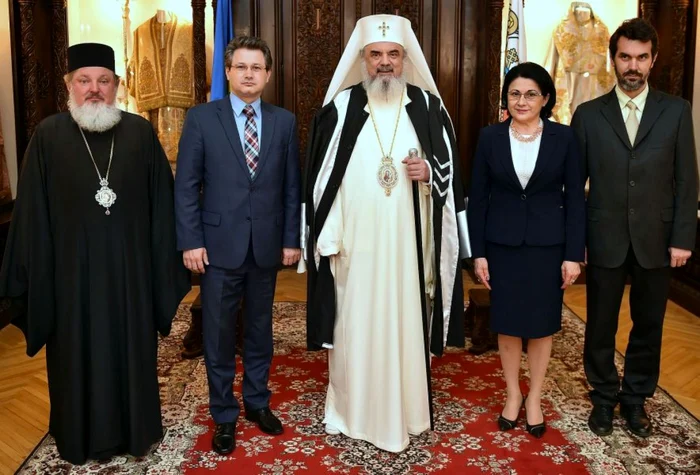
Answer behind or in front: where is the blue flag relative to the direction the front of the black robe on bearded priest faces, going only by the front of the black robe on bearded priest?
behind

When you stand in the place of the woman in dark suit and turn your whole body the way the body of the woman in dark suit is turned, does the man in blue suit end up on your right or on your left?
on your right

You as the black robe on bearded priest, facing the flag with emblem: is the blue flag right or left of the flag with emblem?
left

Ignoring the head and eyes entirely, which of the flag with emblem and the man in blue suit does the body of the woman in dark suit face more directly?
the man in blue suit

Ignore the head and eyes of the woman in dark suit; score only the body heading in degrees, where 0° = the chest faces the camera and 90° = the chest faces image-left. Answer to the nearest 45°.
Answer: approximately 0°

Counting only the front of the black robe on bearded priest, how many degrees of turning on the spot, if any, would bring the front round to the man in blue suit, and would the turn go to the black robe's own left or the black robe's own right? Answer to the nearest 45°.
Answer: approximately 90° to the black robe's own left

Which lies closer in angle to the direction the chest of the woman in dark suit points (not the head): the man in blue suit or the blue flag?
the man in blue suit

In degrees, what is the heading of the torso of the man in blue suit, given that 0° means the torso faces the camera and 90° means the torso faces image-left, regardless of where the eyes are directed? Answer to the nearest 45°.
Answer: approximately 0°
